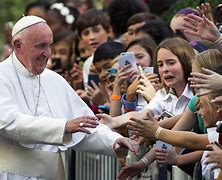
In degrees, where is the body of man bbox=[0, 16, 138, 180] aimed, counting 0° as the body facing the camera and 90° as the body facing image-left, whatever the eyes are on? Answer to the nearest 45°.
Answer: approximately 315°
